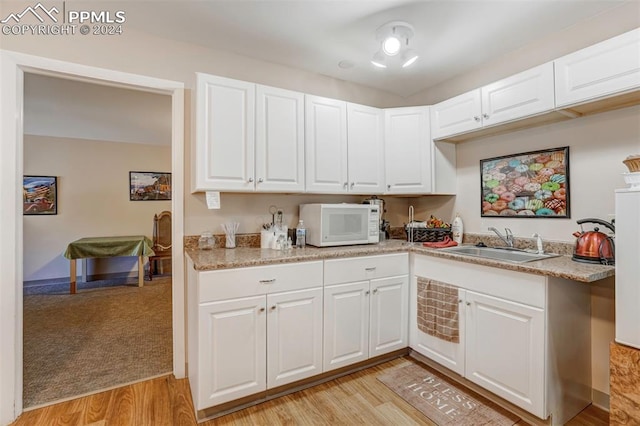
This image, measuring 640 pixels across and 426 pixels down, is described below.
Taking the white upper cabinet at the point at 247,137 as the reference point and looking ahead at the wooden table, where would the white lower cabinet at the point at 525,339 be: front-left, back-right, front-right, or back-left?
back-right

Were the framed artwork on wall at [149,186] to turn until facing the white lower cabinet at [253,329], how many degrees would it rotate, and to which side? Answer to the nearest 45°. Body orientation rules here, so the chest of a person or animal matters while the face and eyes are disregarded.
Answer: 0° — it already faces it

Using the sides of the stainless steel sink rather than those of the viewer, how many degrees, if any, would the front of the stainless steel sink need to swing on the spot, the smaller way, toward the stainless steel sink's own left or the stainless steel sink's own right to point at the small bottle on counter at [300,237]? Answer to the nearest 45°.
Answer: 0° — it already faces it

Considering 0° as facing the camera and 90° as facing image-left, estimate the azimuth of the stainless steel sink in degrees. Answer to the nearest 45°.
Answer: approximately 45°

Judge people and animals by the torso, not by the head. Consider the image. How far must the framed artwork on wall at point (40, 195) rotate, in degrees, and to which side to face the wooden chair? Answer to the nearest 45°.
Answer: approximately 45° to its left

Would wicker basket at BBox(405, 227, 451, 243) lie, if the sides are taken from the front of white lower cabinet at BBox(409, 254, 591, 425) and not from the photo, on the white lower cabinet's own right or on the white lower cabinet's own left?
on the white lower cabinet's own right
